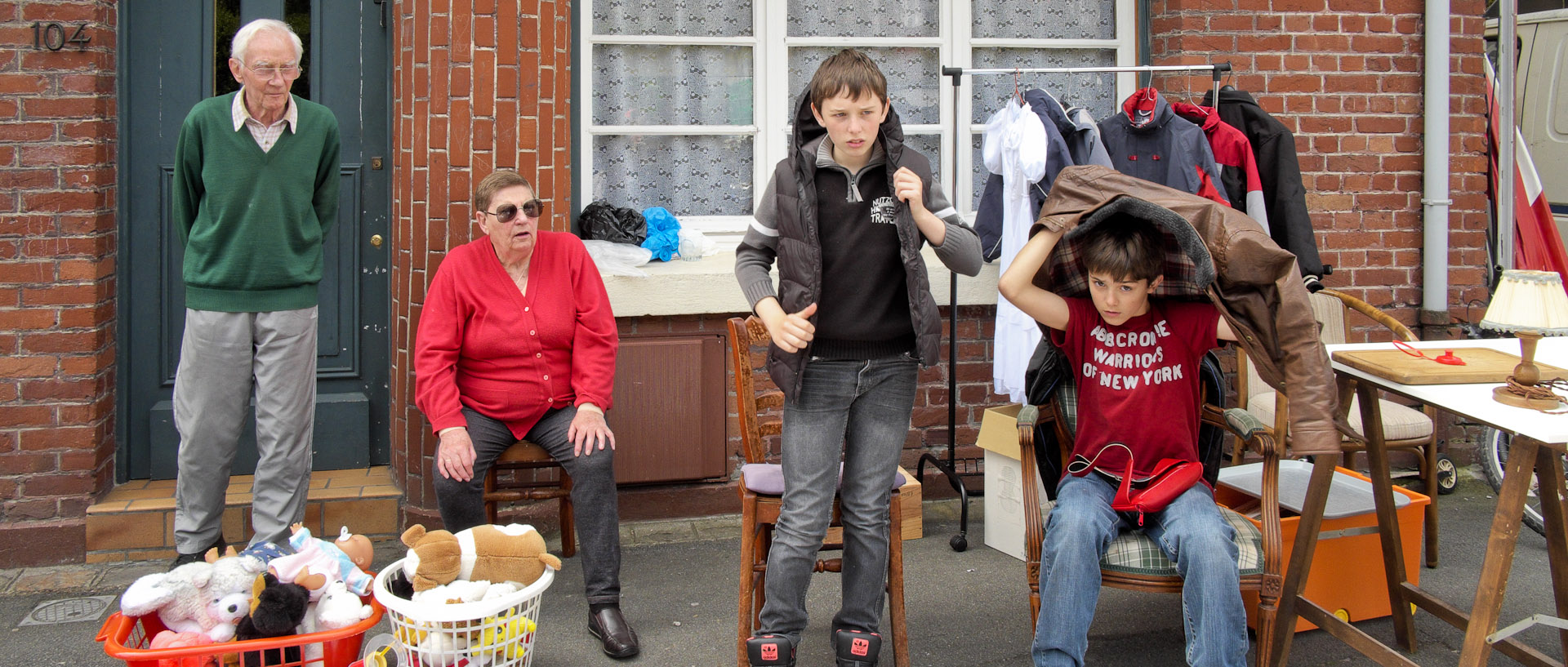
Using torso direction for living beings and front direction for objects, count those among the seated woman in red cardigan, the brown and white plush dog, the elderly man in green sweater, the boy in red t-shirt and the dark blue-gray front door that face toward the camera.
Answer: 4

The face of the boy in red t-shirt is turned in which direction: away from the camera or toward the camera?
toward the camera

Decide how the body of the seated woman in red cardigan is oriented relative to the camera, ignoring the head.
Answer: toward the camera

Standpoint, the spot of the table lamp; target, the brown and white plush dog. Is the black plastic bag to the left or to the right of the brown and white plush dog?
right

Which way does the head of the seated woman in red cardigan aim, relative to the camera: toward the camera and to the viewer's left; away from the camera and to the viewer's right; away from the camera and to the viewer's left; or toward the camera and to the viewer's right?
toward the camera and to the viewer's right

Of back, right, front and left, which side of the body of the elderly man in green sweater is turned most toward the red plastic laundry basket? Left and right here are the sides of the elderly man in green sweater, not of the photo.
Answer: front

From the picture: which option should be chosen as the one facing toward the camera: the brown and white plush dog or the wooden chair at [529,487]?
the wooden chair

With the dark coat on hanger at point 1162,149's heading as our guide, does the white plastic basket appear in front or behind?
in front

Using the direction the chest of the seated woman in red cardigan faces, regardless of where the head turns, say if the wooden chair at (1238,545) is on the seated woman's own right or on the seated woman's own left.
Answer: on the seated woman's own left

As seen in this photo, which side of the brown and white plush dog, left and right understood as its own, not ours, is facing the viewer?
left

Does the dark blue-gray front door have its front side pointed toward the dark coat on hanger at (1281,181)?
no

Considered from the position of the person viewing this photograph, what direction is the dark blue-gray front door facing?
facing the viewer

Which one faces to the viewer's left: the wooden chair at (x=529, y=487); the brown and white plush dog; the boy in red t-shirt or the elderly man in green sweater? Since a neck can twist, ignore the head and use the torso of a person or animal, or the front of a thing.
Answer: the brown and white plush dog

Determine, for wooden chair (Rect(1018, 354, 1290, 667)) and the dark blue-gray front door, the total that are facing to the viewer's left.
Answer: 0

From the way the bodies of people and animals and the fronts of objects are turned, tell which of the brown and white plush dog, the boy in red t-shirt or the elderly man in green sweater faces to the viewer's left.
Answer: the brown and white plush dog

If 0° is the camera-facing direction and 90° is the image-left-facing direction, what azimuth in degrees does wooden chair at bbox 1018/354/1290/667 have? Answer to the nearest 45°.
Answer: approximately 0°

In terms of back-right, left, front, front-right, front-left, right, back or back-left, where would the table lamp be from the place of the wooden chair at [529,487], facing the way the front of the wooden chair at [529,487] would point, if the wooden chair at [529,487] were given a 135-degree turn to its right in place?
back

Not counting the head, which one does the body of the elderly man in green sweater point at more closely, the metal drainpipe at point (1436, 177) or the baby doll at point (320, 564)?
the baby doll

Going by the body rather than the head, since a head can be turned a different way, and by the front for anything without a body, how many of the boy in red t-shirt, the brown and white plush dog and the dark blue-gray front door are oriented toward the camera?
2

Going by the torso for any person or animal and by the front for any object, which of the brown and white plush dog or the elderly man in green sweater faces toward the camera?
the elderly man in green sweater
